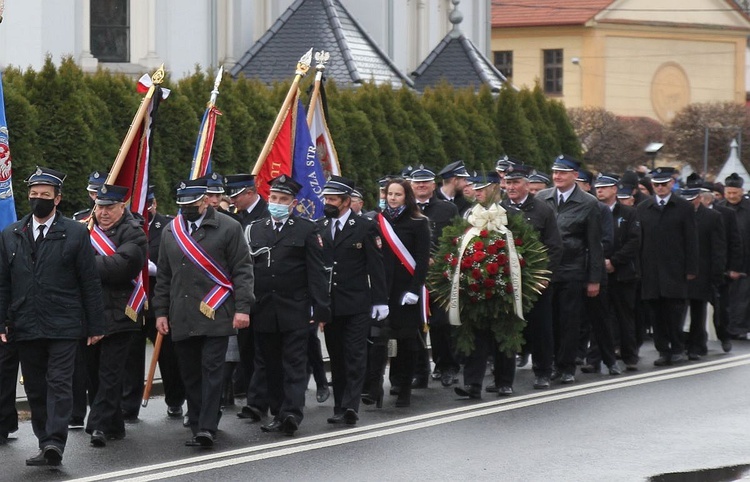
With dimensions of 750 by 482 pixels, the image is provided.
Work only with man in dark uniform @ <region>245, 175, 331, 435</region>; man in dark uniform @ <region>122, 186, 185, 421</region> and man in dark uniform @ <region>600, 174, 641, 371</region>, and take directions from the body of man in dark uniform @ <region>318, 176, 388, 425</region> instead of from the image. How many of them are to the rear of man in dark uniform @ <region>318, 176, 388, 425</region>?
1

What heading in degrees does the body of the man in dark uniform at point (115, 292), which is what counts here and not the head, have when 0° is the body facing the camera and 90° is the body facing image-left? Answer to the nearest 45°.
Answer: approximately 45°

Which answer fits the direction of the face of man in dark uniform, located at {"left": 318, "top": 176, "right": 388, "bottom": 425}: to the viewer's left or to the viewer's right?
to the viewer's left

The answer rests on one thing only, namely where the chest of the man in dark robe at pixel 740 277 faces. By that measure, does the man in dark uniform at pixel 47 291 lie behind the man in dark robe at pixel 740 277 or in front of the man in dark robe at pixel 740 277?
in front

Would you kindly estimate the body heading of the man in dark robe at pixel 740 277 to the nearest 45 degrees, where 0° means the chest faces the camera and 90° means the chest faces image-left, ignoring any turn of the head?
approximately 45°

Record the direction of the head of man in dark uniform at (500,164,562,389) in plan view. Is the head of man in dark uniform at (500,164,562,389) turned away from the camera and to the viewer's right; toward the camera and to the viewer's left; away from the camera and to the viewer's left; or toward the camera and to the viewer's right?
toward the camera and to the viewer's left

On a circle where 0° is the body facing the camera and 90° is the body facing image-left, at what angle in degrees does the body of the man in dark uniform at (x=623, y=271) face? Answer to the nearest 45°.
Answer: approximately 45°

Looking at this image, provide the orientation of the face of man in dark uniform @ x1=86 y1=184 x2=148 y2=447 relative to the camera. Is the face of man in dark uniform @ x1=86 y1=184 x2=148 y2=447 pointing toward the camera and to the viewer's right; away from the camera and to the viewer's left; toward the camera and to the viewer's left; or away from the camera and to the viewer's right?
toward the camera and to the viewer's left

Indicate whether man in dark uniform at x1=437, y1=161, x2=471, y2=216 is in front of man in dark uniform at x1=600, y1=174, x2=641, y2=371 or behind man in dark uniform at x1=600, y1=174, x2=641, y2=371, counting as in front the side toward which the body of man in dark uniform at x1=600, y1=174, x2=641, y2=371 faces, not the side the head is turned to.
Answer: in front
